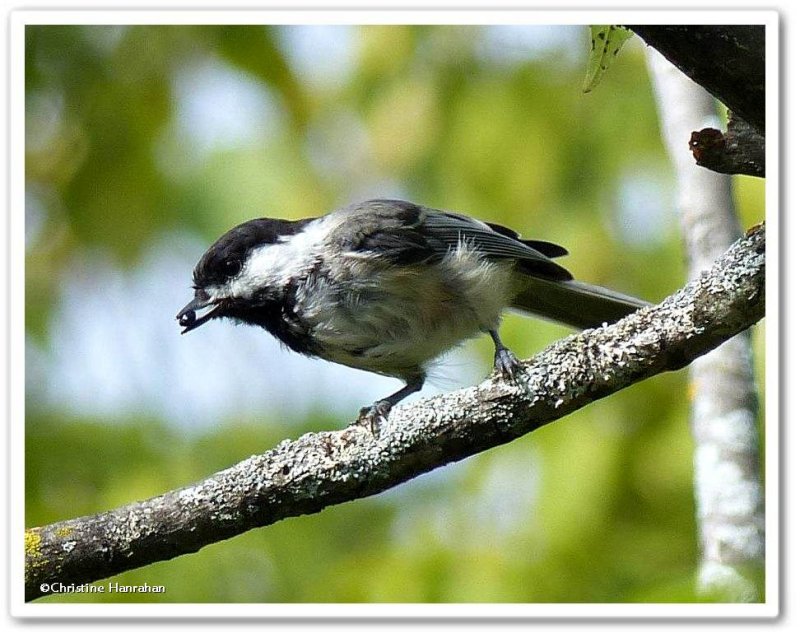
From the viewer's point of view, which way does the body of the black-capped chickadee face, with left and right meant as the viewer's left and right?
facing to the left of the viewer
